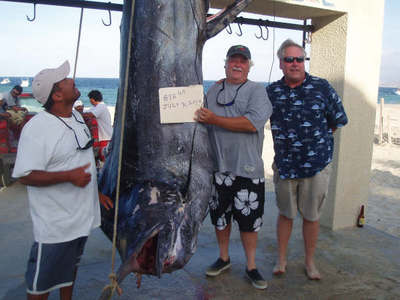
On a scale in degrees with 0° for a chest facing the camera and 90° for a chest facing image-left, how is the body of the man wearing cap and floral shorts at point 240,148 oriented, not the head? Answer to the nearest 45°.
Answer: approximately 0°

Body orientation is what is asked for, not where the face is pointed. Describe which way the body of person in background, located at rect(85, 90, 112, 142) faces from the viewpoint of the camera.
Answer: to the viewer's left

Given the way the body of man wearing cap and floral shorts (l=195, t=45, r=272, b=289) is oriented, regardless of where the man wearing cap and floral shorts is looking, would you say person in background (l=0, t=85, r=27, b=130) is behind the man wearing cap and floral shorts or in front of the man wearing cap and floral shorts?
behind

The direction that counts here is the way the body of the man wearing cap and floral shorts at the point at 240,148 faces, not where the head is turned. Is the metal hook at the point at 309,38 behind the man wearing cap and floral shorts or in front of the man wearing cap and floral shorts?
behind

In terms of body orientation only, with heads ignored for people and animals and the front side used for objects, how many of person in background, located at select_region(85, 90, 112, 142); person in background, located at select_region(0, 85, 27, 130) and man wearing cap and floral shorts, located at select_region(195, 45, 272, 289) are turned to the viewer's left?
1

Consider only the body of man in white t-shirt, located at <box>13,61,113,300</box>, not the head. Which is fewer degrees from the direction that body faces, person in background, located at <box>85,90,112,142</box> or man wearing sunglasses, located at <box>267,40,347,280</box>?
the man wearing sunglasses

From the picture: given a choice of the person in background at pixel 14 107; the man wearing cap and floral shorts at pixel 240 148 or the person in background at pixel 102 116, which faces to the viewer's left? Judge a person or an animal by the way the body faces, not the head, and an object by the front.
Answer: the person in background at pixel 102 116

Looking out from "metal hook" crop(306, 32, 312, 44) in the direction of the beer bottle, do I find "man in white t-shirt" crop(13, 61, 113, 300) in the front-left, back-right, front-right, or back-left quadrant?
back-right

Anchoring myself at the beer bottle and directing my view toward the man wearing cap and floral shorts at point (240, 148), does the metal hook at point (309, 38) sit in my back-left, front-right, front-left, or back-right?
front-right
